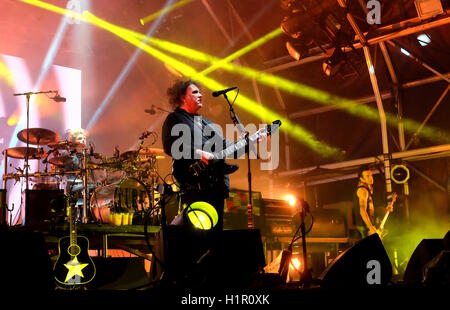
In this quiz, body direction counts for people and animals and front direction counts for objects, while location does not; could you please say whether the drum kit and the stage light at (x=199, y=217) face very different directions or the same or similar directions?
same or similar directions

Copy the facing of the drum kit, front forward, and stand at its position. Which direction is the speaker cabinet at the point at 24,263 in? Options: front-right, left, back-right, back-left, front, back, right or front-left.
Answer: front-right

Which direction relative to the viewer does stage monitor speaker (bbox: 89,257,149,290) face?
away from the camera

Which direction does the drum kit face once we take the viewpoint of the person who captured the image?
facing the viewer and to the right of the viewer
